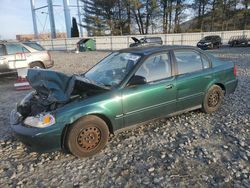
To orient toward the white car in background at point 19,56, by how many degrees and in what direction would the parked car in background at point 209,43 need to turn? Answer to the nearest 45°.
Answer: approximately 45° to its left

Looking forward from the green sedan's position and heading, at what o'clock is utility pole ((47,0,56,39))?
The utility pole is roughly at 4 o'clock from the green sedan.

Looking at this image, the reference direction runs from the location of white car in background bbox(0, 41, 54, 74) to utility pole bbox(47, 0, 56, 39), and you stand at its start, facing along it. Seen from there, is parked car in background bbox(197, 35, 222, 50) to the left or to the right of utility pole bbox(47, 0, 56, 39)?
right

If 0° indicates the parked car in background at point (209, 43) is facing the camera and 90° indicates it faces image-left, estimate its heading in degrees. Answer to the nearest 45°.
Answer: approximately 45°

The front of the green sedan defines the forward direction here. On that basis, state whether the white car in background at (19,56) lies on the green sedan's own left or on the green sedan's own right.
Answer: on the green sedan's own right

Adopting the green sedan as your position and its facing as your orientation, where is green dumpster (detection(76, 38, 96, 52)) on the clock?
The green dumpster is roughly at 4 o'clock from the green sedan.

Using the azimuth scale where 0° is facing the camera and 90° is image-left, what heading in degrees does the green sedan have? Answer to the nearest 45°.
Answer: approximately 45°

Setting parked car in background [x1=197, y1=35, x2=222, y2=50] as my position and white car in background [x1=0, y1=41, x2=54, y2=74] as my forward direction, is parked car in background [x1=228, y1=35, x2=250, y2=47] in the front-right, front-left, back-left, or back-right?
back-left

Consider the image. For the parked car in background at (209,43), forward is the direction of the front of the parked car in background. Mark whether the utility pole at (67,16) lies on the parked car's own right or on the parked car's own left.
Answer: on the parked car's own right
